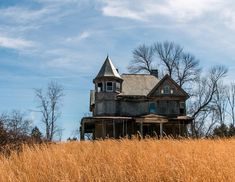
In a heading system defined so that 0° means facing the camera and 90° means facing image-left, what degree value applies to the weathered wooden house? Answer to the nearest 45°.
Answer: approximately 0°
